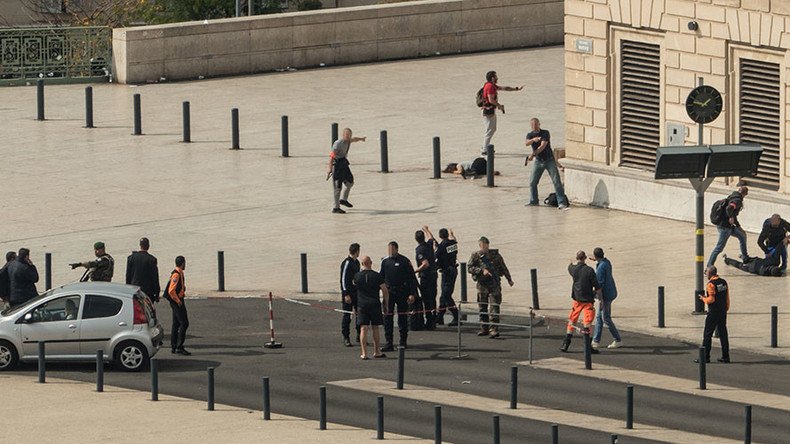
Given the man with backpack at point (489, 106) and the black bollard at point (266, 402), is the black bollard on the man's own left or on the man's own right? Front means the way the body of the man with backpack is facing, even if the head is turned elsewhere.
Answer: on the man's own right

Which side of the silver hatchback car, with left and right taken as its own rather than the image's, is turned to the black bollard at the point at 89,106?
right

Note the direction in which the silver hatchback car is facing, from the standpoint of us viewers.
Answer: facing to the left of the viewer

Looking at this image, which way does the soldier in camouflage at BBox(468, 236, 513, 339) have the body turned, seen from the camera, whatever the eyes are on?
toward the camera

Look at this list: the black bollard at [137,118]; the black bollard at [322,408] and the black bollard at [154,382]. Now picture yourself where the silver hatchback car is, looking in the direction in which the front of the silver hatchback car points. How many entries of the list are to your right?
1

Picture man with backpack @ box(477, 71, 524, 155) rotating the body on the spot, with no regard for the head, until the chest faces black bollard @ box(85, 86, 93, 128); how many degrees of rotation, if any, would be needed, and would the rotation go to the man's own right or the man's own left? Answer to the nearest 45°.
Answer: approximately 180°

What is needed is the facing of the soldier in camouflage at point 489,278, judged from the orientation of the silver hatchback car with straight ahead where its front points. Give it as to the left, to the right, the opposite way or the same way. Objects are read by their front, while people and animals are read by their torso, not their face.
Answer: to the left

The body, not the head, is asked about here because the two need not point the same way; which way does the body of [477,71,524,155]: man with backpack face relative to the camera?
to the viewer's right

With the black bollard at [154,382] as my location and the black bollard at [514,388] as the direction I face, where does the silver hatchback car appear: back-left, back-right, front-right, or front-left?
back-left

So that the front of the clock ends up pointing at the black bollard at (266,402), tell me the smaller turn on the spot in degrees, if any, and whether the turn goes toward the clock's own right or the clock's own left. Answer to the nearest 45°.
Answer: approximately 45° to the clock's own right

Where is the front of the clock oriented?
toward the camera

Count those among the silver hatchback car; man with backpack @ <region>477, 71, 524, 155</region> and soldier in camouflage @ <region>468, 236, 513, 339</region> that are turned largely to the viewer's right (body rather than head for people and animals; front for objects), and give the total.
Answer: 1
